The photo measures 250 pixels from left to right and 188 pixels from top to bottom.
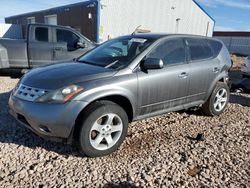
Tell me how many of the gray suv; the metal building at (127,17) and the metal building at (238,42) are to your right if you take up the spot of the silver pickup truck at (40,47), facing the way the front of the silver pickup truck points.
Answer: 1

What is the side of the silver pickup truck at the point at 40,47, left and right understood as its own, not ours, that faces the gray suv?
right

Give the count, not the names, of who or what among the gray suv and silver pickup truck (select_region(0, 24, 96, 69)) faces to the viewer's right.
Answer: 1

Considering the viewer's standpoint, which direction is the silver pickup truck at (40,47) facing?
facing to the right of the viewer

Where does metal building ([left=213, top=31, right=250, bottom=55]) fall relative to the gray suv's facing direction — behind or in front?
behind

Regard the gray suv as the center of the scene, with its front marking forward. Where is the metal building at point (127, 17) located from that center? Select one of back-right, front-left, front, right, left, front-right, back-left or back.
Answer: back-right

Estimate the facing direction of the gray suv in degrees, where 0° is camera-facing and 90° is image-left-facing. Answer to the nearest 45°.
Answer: approximately 45°
